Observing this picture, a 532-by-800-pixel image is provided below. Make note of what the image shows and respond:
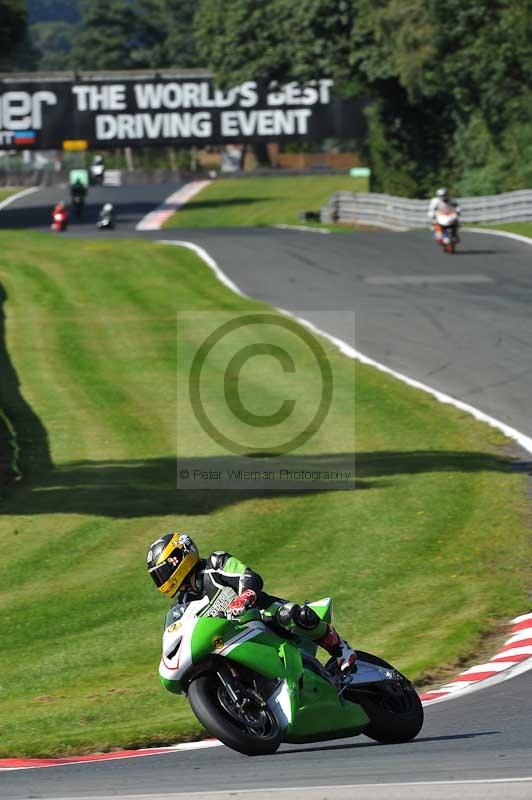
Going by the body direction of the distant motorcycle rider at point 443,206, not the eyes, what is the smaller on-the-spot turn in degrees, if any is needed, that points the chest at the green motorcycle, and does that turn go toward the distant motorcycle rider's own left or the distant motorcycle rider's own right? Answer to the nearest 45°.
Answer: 0° — they already face it

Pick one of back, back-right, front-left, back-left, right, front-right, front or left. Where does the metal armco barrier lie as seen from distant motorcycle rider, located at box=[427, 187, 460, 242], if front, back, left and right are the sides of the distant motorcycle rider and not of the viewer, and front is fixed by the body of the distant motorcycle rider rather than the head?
back

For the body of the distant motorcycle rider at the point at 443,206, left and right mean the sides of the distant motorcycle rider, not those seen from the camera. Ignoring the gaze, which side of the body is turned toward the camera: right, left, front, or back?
front

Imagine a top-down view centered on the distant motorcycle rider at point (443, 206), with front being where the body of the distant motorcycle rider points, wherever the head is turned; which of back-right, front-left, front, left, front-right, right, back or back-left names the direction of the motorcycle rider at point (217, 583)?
front

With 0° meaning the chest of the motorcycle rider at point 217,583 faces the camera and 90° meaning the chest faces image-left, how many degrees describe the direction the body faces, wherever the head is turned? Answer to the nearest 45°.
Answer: approximately 45°

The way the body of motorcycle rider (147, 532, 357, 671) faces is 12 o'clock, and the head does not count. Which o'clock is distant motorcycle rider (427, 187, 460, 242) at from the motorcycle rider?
The distant motorcycle rider is roughly at 5 o'clock from the motorcycle rider.

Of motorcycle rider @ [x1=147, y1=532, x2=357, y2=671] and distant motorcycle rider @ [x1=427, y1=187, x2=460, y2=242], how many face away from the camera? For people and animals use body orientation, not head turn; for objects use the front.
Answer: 0

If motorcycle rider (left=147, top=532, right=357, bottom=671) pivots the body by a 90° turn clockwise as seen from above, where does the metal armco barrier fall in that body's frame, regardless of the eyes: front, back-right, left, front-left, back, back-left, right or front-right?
front-right
